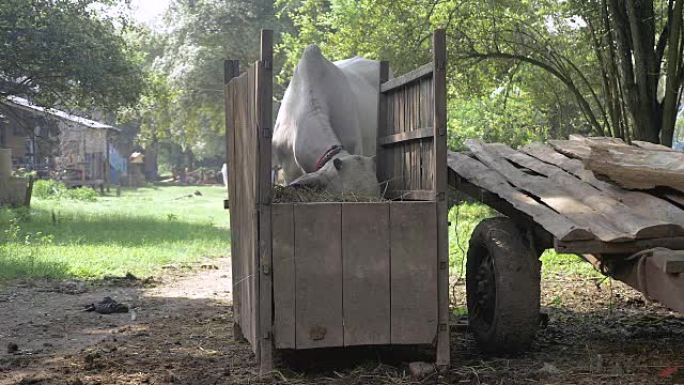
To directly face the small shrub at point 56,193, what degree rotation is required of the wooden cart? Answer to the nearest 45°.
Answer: approximately 180°

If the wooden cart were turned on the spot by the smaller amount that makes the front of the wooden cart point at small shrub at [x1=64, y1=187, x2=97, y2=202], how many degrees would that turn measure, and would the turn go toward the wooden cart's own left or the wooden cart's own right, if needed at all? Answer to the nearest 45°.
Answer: approximately 180°

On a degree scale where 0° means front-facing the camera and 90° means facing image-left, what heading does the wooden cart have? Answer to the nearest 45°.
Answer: approximately 315°

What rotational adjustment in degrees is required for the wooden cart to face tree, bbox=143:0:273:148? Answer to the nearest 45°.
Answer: approximately 180°

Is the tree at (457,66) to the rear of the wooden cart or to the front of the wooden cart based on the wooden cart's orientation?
to the rear
